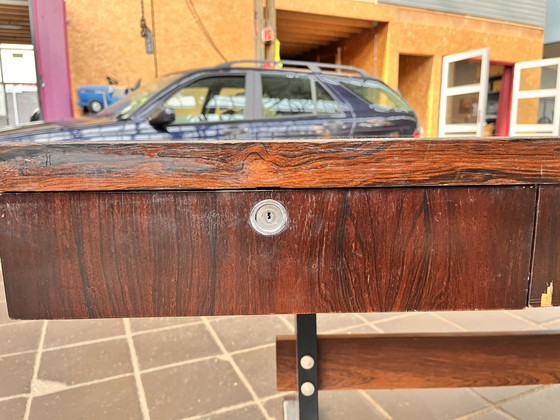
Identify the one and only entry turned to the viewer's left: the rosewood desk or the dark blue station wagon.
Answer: the dark blue station wagon

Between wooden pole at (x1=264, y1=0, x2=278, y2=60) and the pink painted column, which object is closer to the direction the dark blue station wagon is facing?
the pink painted column

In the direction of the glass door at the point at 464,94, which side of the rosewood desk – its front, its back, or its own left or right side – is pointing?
back

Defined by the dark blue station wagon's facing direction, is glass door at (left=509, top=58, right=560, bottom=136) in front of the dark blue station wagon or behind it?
behind

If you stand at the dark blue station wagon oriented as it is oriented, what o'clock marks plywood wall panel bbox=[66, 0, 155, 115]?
The plywood wall panel is roughly at 2 o'clock from the dark blue station wagon.

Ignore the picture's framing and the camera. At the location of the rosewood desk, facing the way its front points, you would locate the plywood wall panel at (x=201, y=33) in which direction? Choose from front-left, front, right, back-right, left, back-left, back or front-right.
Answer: back

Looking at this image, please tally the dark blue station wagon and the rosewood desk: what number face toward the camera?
1

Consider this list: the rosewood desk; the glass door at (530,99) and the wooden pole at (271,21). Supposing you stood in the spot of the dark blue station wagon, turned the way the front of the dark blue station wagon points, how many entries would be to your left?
1

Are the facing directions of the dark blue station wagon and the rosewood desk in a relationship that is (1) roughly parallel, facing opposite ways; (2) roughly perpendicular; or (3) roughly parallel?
roughly perpendicular

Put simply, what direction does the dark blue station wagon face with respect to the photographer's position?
facing to the left of the viewer

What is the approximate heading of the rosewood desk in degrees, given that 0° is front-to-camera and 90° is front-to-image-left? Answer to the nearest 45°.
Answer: approximately 0°

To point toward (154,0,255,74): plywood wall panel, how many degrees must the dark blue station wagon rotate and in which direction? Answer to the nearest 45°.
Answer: approximately 90° to its right

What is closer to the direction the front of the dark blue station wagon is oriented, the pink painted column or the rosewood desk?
the pink painted column
